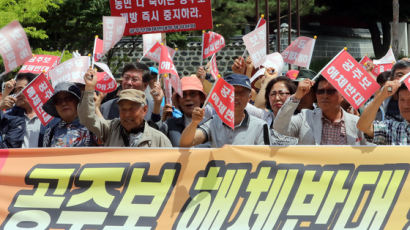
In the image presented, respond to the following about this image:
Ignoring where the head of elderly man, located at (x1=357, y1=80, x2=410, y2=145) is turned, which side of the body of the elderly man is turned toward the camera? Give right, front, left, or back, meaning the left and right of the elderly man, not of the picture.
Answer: front

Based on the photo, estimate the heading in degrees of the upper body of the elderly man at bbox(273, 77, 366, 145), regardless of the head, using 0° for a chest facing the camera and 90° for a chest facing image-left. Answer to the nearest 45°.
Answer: approximately 0°

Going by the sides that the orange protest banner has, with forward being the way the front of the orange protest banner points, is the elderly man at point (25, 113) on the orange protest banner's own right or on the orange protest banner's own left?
on the orange protest banner's own right

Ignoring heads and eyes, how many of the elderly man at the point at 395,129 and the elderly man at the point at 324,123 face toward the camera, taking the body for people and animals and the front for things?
2

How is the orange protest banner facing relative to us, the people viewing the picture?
facing the viewer

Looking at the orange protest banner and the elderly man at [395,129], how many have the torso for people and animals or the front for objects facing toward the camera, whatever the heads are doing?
2

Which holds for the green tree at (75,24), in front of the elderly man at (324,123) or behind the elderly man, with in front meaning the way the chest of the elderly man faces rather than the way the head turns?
behind

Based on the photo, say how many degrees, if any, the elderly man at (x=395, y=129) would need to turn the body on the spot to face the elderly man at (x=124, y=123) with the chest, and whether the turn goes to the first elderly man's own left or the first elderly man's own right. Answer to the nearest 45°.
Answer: approximately 90° to the first elderly man's own right

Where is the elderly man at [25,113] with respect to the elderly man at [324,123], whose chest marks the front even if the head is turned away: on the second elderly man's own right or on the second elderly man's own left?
on the second elderly man's own right

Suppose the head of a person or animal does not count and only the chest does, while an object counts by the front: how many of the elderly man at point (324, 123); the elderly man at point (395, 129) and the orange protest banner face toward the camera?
3
